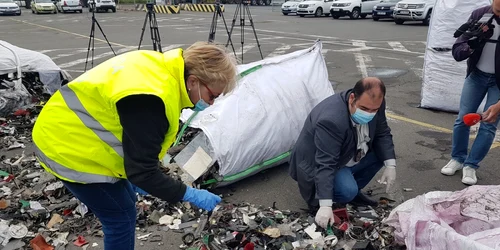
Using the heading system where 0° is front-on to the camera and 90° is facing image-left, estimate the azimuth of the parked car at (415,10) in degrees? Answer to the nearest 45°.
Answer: approximately 45°

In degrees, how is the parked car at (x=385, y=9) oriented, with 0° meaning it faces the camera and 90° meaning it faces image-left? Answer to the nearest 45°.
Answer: approximately 45°

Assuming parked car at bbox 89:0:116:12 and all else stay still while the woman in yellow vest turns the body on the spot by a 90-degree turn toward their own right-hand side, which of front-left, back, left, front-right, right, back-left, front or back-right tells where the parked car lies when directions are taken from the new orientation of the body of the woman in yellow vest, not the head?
back

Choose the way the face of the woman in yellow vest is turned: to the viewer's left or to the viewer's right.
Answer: to the viewer's right

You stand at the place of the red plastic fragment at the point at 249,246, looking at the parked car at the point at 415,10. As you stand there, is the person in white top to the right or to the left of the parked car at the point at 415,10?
right

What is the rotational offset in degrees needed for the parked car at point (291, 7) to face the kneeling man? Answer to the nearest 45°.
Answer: approximately 45° to its left

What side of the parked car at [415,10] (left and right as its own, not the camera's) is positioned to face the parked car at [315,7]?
right

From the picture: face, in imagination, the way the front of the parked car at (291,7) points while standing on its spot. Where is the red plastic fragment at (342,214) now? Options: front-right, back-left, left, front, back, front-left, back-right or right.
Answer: front-left

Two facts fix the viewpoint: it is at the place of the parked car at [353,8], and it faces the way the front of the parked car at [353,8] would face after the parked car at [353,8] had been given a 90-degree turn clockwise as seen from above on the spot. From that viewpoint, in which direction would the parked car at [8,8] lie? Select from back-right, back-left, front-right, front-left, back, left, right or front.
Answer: front-left

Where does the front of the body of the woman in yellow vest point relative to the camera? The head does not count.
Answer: to the viewer's right

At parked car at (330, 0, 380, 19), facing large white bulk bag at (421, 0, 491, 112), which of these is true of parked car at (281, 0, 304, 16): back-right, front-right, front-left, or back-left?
back-right
